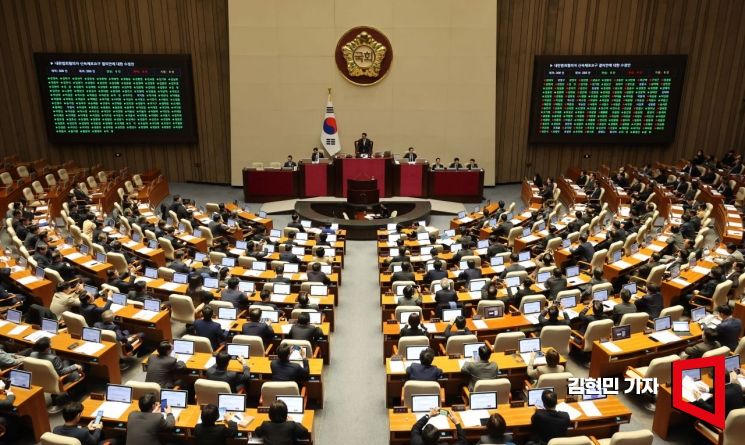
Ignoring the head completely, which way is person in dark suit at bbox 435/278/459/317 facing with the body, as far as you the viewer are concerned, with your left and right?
facing away from the viewer

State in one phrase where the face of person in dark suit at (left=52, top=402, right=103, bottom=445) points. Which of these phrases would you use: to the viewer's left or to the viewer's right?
to the viewer's right

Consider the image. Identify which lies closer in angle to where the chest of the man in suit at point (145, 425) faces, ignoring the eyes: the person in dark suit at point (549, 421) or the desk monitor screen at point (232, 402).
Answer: the desk monitor screen

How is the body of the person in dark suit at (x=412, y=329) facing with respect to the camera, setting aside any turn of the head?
away from the camera

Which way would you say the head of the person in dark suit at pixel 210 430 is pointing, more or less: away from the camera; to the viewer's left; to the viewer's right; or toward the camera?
away from the camera

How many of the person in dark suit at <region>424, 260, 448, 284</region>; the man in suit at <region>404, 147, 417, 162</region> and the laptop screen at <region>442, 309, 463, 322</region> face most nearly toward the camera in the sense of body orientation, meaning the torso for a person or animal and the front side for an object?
2

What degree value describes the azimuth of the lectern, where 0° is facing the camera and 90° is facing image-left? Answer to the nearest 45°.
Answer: approximately 0°

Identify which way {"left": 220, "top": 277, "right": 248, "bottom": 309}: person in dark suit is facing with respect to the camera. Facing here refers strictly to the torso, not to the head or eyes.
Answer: away from the camera

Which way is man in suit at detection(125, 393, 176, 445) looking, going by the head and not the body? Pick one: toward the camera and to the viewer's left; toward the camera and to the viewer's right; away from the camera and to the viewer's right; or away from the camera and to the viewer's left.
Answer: away from the camera and to the viewer's right

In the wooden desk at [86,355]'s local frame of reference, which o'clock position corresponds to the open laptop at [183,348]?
The open laptop is roughly at 9 o'clock from the wooden desk.

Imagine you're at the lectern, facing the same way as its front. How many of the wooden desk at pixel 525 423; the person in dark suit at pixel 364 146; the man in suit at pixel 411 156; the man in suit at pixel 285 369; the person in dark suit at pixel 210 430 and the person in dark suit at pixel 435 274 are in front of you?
4

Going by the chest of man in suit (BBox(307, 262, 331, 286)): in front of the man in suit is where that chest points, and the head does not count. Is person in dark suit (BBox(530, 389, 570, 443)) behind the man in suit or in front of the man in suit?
behind

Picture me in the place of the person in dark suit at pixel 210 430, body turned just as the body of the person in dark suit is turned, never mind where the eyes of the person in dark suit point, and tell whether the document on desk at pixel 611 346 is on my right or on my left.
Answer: on my right
